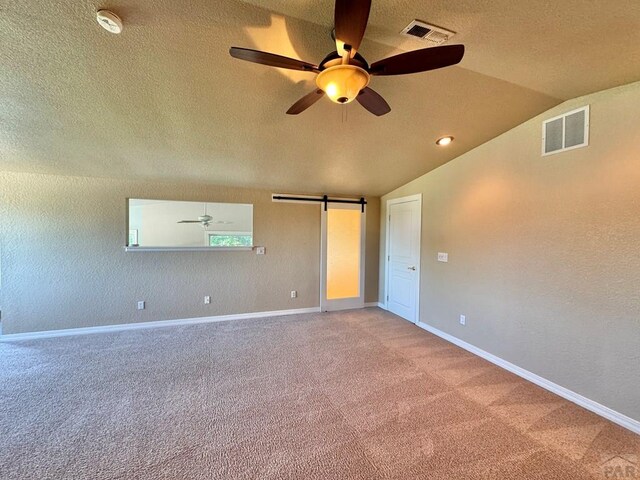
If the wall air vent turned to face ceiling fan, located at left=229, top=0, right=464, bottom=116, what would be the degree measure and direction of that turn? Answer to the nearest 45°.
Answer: approximately 45° to its left

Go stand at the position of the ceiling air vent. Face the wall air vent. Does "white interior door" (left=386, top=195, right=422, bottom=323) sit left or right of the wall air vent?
left

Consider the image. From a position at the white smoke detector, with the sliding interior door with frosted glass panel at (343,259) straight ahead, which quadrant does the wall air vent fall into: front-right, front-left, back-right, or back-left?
front-right

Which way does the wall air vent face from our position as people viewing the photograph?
facing the viewer and to the left of the viewer

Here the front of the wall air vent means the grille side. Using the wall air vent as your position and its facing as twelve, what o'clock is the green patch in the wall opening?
The green patch in the wall opening is roughly at 1 o'clock from the wall air vent.

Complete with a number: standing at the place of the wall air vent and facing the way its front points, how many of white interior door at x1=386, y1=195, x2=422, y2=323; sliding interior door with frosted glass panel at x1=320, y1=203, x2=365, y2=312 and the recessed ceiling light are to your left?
0

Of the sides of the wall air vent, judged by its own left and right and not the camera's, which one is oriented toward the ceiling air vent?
front

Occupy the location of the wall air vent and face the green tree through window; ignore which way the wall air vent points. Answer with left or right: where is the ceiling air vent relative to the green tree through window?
left

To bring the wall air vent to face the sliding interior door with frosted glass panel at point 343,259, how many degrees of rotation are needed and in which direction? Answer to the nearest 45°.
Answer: approximately 45° to its right

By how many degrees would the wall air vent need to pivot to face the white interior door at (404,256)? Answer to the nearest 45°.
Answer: approximately 90° to its right
